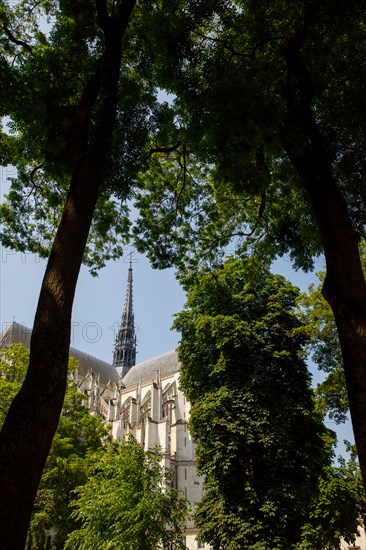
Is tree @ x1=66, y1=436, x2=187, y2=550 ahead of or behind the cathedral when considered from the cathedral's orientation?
behind

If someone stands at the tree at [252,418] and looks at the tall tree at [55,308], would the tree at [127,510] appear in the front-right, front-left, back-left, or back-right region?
front-right
